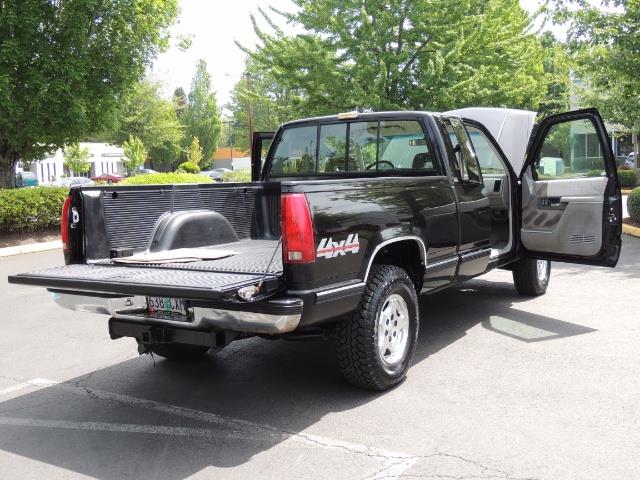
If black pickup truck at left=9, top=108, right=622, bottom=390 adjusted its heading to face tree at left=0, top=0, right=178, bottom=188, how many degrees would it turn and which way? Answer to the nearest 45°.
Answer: approximately 90° to its left

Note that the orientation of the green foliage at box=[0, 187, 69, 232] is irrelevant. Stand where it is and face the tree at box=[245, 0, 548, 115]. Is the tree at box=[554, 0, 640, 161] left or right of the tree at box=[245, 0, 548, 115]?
right

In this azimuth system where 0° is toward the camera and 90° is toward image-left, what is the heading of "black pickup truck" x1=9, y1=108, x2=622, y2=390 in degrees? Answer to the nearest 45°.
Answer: approximately 225°

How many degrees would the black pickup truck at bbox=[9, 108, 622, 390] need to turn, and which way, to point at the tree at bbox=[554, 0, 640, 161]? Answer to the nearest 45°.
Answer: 0° — it already faces it

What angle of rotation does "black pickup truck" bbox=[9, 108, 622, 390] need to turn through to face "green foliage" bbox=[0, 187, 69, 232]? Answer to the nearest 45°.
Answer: approximately 90° to its left
